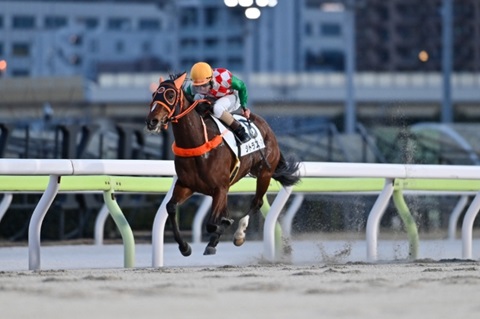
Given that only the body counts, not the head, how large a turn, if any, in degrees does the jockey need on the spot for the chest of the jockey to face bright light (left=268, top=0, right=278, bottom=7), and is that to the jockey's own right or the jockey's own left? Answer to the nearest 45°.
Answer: approximately 135° to the jockey's own right

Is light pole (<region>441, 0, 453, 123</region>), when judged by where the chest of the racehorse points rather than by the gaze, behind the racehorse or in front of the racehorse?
behind

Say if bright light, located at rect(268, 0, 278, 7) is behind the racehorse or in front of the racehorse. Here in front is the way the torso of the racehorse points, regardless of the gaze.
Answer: behind

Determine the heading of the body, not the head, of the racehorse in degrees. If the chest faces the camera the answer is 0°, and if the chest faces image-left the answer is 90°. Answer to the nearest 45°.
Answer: approximately 45°

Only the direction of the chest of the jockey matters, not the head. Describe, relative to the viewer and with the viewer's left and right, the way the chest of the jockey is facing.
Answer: facing the viewer and to the left of the viewer
